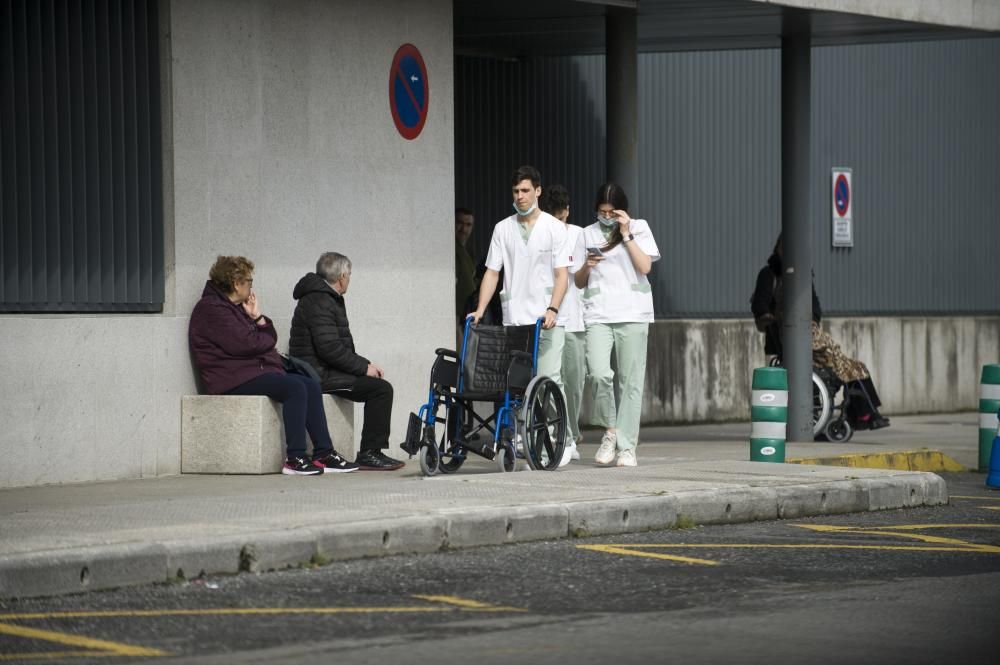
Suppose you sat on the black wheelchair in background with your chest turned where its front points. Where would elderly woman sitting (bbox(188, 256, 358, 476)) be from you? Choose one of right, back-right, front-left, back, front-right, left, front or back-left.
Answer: back-right

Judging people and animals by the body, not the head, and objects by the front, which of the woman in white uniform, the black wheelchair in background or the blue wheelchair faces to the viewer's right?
the black wheelchair in background

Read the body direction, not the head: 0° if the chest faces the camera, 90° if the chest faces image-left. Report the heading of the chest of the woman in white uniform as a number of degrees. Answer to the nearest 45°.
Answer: approximately 0°

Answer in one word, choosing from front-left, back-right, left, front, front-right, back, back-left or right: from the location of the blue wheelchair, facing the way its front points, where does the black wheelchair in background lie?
back

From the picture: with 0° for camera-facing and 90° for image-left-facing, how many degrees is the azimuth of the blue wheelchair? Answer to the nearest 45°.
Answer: approximately 45°

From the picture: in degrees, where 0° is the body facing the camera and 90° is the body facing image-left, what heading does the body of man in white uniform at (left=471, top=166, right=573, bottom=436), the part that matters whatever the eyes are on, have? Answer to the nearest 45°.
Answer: approximately 0°

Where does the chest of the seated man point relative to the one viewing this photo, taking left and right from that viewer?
facing to the right of the viewer

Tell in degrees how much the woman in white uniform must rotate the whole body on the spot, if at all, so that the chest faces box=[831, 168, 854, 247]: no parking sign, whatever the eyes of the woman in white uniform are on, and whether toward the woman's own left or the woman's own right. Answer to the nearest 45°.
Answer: approximately 180°

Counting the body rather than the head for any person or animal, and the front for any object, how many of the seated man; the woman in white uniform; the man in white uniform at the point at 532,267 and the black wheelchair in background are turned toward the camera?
2

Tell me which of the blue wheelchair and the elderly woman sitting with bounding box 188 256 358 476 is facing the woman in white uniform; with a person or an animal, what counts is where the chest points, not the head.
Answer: the elderly woman sitting

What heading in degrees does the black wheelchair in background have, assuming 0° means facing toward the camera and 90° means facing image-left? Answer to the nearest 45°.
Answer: approximately 270°

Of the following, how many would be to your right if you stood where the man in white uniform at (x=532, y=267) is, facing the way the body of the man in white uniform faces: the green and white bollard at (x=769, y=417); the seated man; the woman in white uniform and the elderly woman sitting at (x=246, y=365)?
2

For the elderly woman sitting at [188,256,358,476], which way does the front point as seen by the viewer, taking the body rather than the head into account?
to the viewer's right
